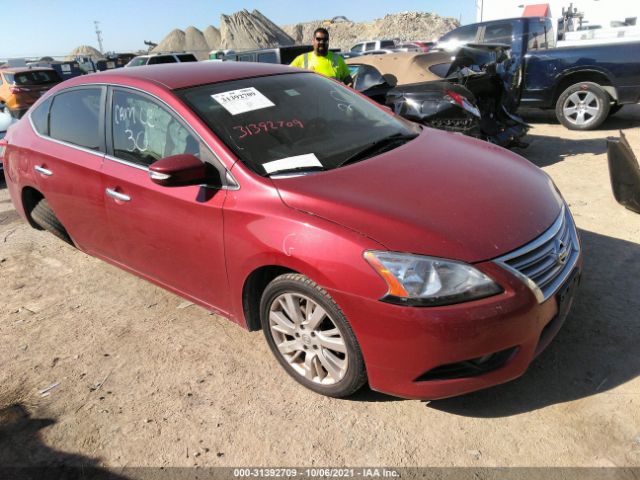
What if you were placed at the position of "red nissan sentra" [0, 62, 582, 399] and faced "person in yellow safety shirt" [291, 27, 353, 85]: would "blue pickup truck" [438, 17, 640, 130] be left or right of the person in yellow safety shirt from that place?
right

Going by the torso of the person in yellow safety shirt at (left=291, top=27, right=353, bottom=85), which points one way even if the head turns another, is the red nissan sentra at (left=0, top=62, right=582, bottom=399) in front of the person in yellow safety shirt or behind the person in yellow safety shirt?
in front

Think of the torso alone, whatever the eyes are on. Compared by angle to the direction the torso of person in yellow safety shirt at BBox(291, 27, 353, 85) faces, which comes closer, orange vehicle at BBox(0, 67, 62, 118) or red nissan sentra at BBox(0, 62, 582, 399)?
the red nissan sentra

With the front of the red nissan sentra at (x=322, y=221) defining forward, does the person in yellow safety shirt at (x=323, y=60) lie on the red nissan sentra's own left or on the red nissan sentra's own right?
on the red nissan sentra's own left

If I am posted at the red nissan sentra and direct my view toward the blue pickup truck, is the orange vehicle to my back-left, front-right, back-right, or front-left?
front-left

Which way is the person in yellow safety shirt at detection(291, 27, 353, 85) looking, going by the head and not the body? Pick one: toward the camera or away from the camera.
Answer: toward the camera

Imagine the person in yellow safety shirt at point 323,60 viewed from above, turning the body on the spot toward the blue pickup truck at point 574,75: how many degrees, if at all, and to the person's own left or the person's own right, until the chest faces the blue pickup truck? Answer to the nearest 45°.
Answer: approximately 135° to the person's own left

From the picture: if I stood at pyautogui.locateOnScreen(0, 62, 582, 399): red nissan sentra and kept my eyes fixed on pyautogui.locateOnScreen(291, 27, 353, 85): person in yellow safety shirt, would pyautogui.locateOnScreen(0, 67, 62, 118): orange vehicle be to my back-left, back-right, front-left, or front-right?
front-left

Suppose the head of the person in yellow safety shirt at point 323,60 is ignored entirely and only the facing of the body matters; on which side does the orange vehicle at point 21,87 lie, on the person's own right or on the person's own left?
on the person's own right

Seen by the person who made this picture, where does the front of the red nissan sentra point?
facing the viewer and to the right of the viewer

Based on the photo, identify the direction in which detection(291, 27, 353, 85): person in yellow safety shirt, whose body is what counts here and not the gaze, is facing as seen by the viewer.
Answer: toward the camera

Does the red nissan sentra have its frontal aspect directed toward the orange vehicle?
no

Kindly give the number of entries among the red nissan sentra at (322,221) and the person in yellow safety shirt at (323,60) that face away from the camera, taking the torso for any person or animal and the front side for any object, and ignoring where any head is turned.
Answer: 0
